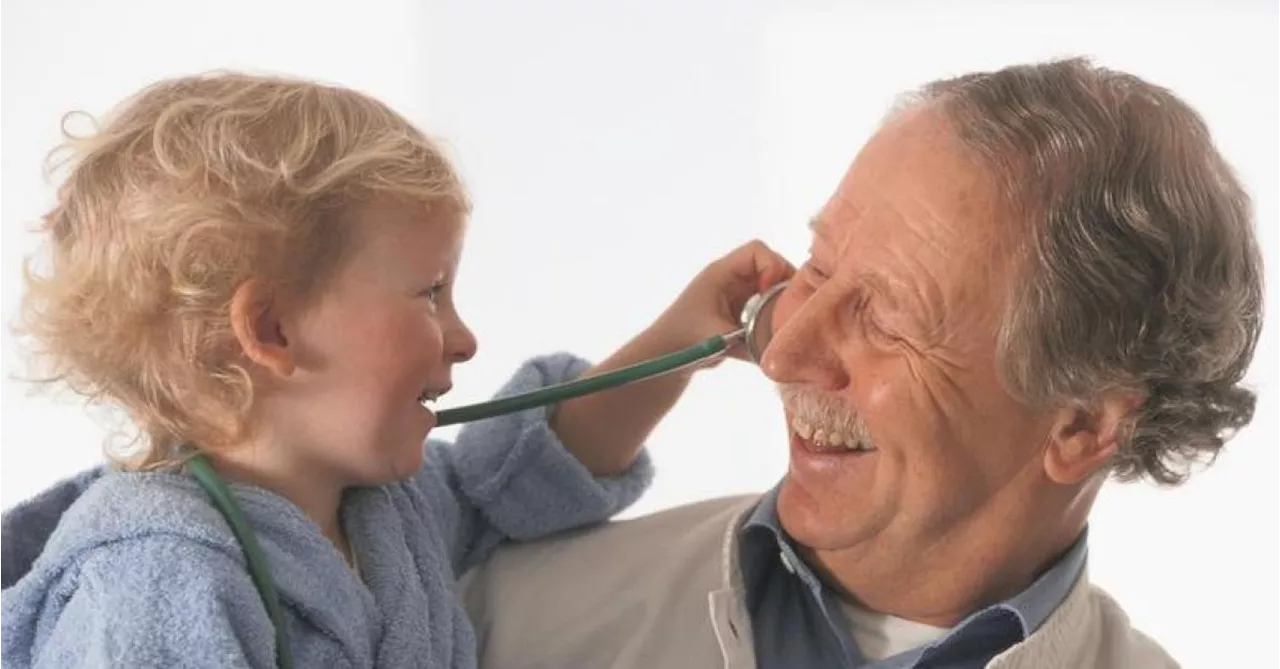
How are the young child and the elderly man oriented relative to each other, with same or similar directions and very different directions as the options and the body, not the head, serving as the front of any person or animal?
very different directions

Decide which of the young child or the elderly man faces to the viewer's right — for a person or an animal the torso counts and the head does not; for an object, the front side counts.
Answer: the young child

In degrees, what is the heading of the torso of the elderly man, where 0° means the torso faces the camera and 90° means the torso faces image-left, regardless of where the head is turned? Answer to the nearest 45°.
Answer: approximately 45°

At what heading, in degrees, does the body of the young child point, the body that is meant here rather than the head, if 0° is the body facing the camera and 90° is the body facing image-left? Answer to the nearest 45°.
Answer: approximately 270°

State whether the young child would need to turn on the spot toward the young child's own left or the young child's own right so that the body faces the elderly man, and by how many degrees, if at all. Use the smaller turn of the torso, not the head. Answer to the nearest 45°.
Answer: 0° — they already face them

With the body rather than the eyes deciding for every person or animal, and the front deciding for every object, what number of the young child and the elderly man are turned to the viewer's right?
1

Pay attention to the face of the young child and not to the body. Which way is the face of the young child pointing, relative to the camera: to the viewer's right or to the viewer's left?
to the viewer's right
